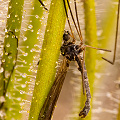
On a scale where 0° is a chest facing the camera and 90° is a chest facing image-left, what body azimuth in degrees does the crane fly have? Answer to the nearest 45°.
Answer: approximately 90°
